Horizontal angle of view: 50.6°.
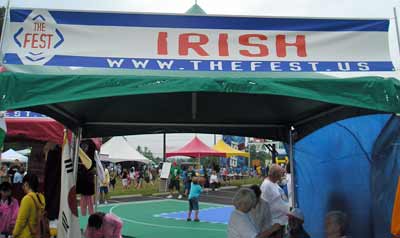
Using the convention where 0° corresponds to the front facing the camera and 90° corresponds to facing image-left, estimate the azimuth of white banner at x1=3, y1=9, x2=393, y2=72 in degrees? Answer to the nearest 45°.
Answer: approximately 0°

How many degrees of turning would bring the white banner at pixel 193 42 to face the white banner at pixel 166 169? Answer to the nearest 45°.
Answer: approximately 180°

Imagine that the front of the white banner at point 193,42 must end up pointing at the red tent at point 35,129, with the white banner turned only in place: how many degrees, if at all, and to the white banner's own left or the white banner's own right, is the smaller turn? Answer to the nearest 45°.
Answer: approximately 135° to the white banner's own right

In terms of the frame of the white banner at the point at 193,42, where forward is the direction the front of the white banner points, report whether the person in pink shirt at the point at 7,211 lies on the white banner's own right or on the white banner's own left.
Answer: on the white banner's own right

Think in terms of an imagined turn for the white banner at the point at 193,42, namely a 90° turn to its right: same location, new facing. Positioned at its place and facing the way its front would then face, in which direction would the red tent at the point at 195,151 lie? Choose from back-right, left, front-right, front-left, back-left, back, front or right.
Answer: right

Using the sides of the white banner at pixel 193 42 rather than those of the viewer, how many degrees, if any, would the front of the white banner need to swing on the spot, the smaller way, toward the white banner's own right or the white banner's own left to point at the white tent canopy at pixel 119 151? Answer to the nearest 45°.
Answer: approximately 180°

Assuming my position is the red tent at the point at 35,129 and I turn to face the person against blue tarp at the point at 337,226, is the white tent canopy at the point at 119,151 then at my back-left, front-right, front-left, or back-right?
back-left
